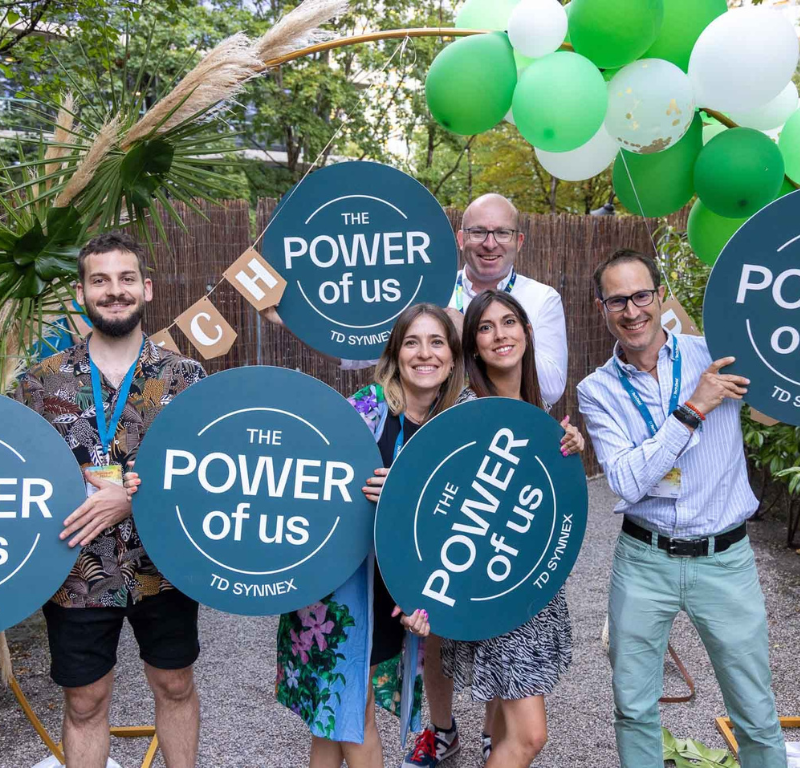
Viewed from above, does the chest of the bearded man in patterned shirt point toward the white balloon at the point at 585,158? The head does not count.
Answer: no

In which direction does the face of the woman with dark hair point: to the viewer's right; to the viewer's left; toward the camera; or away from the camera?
toward the camera

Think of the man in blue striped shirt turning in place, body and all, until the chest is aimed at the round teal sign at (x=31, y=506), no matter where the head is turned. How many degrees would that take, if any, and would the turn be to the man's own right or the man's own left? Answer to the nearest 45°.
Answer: approximately 45° to the man's own right

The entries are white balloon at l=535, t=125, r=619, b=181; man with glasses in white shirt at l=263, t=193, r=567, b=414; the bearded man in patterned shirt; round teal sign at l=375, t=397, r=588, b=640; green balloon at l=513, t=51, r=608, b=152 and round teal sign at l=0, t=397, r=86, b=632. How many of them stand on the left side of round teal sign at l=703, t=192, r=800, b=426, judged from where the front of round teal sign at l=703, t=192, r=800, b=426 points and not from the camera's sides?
0

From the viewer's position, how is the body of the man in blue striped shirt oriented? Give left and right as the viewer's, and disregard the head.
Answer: facing the viewer

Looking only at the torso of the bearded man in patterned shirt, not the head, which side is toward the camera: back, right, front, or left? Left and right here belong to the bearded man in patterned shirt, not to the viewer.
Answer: front

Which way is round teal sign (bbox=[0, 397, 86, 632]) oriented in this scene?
toward the camera

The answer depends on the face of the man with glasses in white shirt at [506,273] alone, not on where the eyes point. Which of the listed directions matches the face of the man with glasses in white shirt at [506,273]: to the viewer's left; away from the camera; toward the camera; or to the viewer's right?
toward the camera

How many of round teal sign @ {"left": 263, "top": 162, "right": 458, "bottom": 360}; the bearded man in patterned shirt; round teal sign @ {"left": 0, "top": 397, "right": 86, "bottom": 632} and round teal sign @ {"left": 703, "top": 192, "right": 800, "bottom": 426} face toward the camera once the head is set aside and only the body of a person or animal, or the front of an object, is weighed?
4

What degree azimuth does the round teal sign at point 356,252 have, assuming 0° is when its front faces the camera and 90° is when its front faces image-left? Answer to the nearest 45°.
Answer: approximately 0°

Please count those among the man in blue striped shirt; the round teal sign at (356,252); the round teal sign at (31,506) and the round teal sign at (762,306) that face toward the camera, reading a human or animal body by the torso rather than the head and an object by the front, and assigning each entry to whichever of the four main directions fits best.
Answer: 4

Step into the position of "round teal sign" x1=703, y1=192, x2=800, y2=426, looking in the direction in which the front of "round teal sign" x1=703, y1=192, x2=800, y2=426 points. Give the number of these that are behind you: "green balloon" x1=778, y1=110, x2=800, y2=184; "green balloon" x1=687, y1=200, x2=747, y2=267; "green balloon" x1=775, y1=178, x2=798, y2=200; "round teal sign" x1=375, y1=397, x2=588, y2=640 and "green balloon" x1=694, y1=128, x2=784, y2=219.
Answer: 4

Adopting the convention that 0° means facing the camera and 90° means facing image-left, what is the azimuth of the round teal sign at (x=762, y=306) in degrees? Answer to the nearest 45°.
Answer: approximately 0°
